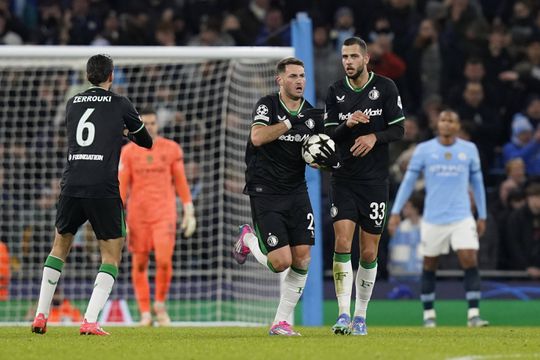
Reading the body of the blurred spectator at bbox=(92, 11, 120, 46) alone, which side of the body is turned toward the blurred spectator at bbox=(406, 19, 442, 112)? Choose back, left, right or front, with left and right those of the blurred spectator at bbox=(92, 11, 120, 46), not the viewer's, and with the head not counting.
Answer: left

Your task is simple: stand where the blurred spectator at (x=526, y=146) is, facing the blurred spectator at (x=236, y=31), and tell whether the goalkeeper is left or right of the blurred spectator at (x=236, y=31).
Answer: left

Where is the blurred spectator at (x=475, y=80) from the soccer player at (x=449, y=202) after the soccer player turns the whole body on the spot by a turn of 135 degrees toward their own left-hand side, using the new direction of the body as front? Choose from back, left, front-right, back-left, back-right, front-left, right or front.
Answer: front-left

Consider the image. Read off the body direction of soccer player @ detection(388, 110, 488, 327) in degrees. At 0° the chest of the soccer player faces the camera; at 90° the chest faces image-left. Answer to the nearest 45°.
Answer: approximately 0°

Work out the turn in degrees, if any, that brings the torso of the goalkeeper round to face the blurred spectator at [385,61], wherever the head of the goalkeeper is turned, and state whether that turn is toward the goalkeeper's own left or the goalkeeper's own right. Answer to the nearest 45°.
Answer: approximately 135° to the goalkeeper's own left
